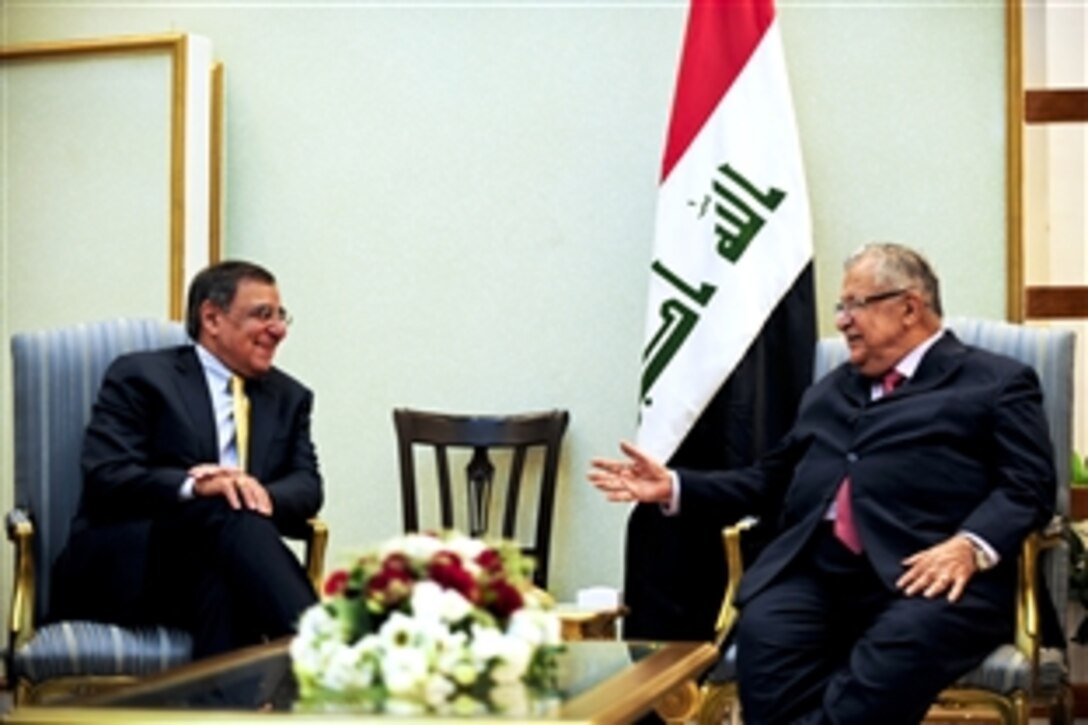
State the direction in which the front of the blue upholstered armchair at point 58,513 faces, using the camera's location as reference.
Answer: facing the viewer and to the right of the viewer

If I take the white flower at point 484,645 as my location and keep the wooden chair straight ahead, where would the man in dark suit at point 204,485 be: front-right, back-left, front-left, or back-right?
front-left

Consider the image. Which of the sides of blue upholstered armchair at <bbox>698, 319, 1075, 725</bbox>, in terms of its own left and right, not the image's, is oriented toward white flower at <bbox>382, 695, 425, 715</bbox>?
front

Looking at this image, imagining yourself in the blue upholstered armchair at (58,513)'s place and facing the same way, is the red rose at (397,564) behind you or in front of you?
in front

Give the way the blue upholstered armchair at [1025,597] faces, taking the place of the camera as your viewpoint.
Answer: facing the viewer and to the left of the viewer

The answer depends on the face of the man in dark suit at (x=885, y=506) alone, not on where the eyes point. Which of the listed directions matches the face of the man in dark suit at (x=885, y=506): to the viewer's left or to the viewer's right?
to the viewer's left

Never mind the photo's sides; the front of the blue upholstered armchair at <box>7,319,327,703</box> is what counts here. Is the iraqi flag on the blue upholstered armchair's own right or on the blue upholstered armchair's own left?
on the blue upholstered armchair's own left

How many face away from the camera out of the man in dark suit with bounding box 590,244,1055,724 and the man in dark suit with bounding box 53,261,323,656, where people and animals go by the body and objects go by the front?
0

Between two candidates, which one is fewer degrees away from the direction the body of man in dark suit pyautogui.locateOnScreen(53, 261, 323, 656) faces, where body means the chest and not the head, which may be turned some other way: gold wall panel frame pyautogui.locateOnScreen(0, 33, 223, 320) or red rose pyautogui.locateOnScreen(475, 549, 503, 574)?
the red rose

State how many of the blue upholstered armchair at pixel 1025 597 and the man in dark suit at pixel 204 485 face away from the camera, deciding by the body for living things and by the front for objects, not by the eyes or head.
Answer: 0

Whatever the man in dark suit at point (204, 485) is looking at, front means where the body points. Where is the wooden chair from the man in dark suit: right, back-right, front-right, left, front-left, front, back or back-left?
left

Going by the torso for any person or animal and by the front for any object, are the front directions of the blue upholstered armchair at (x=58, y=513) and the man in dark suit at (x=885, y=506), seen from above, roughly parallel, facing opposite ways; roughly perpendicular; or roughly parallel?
roughly perpendicular

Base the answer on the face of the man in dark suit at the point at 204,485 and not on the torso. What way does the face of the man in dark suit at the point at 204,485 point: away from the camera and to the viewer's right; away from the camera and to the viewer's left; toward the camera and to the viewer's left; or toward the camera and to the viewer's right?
toward the camera and to the viewer's right

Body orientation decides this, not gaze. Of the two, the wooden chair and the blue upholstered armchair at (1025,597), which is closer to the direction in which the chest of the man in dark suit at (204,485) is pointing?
the blue upholstered armchair

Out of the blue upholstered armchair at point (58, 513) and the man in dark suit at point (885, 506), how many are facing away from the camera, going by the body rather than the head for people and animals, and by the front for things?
0

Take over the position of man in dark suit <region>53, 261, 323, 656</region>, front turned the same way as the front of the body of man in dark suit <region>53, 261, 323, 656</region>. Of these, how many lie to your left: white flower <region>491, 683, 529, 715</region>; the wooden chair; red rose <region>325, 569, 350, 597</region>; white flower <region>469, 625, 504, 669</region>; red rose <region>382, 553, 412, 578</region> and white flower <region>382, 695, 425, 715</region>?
1
